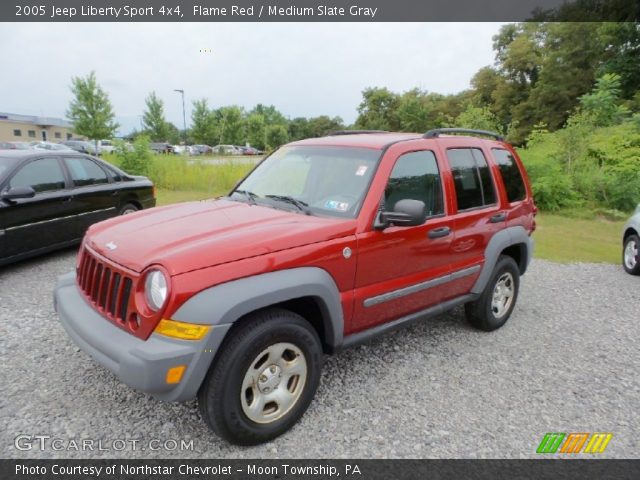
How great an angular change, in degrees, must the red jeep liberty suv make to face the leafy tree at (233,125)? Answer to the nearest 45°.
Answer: approximately 135° to its right

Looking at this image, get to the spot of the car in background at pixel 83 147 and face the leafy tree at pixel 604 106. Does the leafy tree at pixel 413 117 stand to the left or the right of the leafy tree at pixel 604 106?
left

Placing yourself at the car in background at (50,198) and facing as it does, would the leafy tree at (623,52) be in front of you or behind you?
behind

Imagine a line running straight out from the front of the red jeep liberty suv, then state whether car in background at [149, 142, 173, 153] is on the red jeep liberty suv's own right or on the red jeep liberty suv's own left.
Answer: on the red jeep liberty suv's own right

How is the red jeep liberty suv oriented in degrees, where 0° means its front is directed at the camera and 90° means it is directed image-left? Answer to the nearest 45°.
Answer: approximately 45°

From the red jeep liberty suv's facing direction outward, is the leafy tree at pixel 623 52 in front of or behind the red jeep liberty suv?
behind

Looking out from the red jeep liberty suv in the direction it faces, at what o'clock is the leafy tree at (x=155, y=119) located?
The leafy tree is roughly at 4 o'clock from the red jeep liberty suv.

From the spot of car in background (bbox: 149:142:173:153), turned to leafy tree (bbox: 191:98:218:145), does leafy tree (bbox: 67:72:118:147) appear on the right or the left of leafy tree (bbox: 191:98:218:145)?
left

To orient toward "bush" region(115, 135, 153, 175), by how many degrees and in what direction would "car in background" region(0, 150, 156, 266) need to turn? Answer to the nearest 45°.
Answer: approximately 135° to its right

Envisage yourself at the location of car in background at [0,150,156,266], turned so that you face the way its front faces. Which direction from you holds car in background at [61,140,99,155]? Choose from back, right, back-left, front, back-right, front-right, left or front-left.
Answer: back-right

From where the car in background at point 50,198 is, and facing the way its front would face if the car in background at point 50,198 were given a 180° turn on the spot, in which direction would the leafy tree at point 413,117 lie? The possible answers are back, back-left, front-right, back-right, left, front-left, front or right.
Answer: front

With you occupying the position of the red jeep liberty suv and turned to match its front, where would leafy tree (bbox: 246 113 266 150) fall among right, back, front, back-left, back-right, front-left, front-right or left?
back-right

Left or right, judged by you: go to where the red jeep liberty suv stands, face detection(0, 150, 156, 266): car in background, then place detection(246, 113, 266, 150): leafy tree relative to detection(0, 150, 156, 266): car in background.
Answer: right

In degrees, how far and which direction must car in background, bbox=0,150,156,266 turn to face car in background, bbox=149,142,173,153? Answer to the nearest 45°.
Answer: approximately 135° to its right

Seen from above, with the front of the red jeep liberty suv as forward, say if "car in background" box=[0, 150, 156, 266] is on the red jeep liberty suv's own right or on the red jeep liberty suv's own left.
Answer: on the red jeep liberty suv's own right

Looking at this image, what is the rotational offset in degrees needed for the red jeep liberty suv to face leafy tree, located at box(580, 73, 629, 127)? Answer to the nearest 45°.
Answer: approximately 180°
